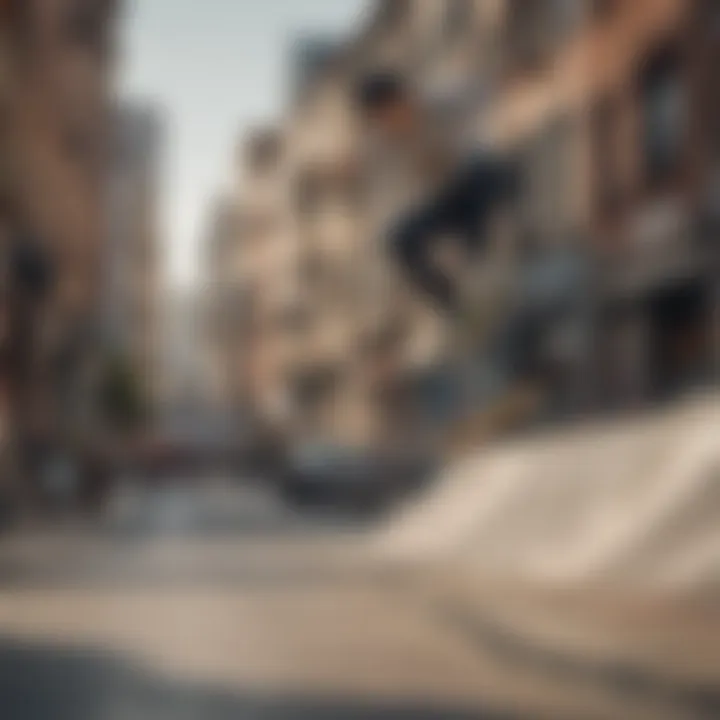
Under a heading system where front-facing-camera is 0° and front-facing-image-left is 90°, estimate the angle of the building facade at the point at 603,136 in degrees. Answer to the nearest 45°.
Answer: approximately 45°

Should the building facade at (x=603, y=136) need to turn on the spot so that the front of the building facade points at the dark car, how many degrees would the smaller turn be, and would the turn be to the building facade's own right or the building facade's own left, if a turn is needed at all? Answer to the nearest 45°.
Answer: approximately 90° to the building facade's own right
